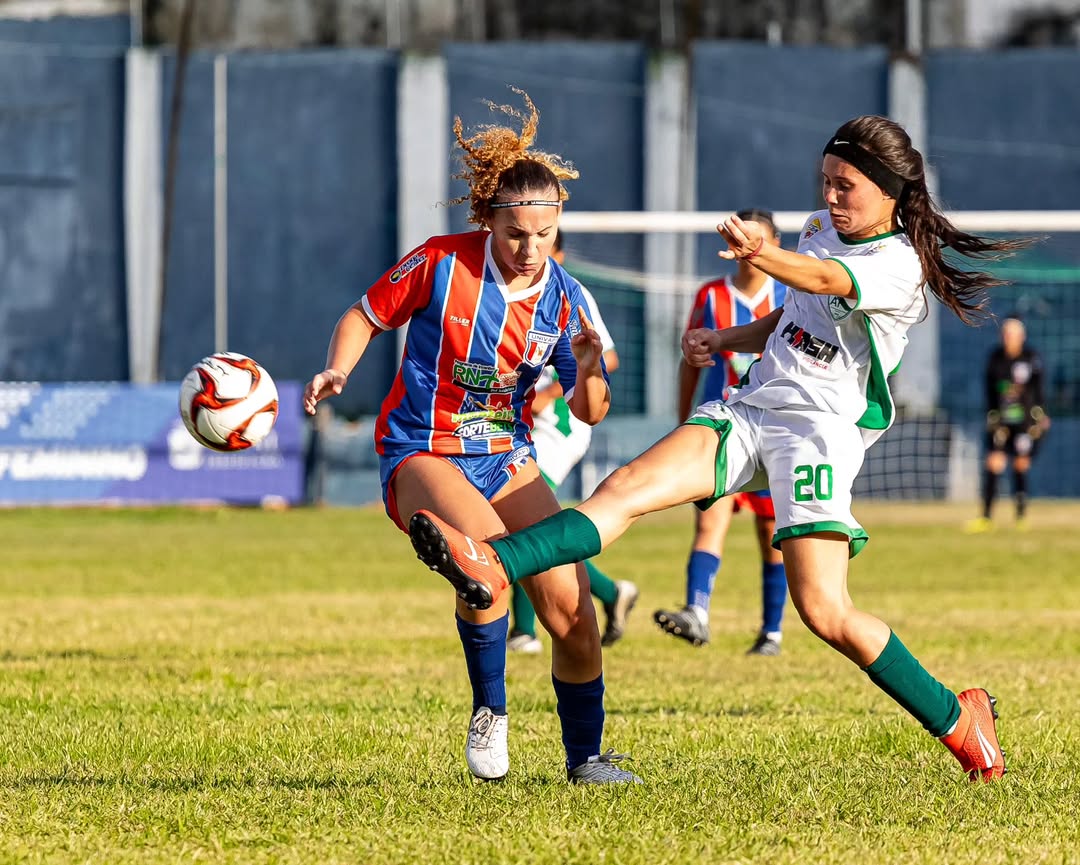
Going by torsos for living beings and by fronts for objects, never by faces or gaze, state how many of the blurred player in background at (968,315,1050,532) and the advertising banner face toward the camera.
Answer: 2

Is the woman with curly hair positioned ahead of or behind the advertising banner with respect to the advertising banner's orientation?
ahead

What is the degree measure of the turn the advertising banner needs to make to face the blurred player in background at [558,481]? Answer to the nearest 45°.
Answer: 0° — it already faces them

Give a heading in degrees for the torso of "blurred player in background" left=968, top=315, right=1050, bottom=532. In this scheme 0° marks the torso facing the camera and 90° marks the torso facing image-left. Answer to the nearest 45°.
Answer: approximately 0°

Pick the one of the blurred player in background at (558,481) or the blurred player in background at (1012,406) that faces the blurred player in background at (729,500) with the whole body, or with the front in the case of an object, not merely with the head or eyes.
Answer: the blurred player in background at (1012,406)

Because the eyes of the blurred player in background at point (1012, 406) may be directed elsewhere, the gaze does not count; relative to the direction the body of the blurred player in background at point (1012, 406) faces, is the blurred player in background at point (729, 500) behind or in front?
in front

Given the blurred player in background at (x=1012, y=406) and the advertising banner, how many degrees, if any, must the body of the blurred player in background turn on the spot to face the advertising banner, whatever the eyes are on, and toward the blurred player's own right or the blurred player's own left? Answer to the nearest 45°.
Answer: approximately 90° to the blurred player's own right

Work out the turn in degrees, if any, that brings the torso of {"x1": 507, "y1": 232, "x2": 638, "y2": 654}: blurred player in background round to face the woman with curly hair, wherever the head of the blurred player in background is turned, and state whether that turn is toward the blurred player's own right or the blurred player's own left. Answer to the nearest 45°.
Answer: approximately 45° to the blurred player's own left

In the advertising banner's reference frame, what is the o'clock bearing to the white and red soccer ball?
The white and red soccer ball is roughly at 12 o'clock from the advertising banner.

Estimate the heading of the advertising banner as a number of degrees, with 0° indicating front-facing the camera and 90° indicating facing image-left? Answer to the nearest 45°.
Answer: approximately 0°

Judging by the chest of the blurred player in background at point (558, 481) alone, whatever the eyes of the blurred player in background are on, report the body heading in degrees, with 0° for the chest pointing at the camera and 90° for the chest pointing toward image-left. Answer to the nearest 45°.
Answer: approximately 45°
